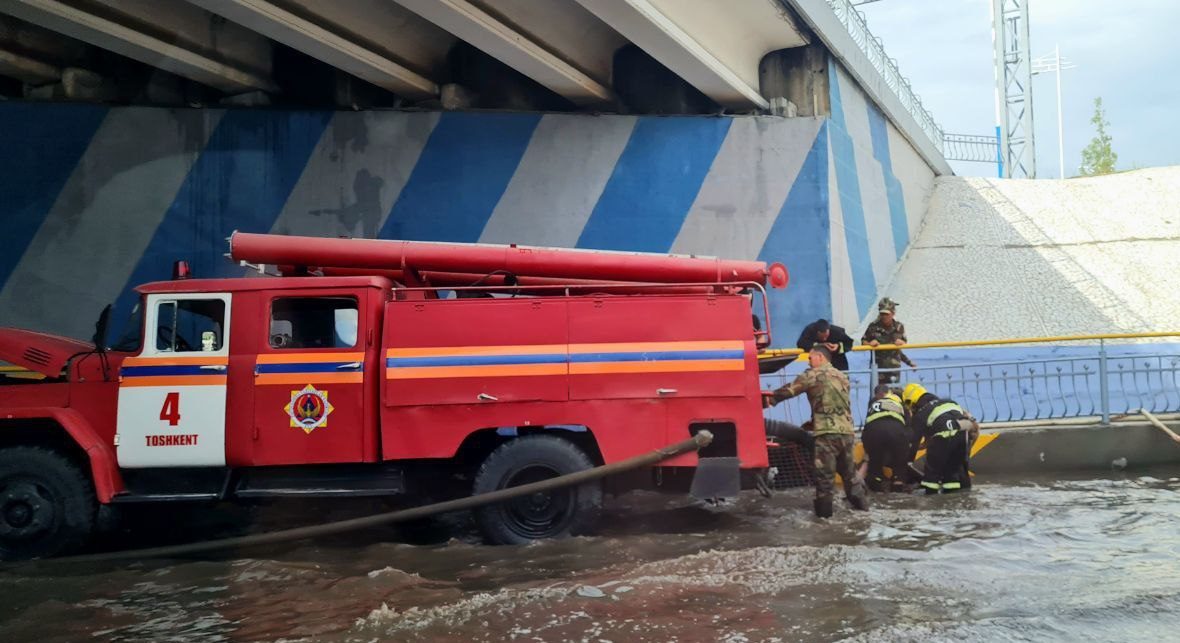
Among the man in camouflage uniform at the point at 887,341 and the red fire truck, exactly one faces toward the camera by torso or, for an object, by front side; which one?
the man in camouflage uniform

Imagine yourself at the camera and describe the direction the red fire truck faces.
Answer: facing to the left of the viewer

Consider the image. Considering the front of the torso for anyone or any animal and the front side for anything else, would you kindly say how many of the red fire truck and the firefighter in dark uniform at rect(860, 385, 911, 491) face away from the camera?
1

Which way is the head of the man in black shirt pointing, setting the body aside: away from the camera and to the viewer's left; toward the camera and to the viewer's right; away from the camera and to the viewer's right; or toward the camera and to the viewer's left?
toward the camera and to the viewer's right

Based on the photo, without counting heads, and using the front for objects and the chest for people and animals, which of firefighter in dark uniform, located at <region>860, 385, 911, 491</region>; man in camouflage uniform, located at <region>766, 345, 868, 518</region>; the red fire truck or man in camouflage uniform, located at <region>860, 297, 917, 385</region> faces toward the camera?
man in camouflage uniform, located at <region>860, 297, 917, 385</region>

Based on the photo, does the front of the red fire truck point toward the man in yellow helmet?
no

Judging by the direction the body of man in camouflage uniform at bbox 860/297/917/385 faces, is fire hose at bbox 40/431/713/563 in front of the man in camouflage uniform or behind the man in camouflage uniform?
in front

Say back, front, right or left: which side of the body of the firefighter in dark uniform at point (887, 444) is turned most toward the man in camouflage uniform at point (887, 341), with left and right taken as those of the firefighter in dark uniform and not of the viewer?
front

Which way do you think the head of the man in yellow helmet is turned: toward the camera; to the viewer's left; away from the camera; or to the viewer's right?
to the viewer's left

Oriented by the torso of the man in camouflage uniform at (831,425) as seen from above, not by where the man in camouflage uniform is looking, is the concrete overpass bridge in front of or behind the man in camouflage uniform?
in front

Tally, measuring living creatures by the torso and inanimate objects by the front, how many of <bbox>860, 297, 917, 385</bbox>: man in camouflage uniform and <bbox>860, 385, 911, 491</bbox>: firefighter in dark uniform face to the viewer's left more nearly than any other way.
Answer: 0

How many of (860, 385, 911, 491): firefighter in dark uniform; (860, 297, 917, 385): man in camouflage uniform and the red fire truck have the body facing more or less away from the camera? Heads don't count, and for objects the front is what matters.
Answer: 1

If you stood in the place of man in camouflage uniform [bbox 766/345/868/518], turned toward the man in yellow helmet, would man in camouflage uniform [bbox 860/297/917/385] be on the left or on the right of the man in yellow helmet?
left

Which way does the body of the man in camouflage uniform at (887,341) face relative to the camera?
toward the camera

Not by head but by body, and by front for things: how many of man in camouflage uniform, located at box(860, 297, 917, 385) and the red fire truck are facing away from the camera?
0

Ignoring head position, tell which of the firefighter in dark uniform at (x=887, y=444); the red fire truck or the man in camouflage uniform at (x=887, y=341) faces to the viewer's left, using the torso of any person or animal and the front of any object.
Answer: the red fire truck

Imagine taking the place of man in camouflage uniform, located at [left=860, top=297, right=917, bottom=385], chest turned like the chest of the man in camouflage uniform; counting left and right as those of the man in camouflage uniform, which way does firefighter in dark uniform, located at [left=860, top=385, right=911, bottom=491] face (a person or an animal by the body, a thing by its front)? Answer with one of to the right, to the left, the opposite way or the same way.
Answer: the opposite way

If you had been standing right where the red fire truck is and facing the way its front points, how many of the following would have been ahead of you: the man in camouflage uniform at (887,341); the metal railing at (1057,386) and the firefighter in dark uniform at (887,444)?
0

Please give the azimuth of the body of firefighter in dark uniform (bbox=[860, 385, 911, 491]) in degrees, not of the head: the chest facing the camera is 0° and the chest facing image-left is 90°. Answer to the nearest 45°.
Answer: approximately 180°
